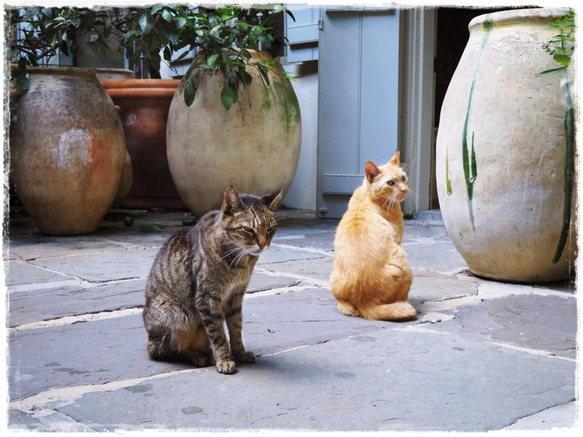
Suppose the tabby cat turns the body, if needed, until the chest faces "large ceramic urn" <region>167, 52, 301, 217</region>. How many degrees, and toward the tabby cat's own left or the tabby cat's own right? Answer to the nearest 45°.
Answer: approximately 135° to the tabby cat's own left

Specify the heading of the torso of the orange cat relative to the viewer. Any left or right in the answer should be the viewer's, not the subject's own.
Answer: facing away from the viewer and to the right of the viewer

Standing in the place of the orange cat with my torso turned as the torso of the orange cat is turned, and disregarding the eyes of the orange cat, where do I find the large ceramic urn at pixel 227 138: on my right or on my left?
on my left

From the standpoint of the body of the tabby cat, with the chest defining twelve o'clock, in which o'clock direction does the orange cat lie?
The orange cat is roughly at 9 o'clock from the tabby cat.

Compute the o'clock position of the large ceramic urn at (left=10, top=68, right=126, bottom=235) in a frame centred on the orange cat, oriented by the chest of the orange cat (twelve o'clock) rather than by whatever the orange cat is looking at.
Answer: The large ceramic urn is roughly at 9 o'clock from the orange cat.

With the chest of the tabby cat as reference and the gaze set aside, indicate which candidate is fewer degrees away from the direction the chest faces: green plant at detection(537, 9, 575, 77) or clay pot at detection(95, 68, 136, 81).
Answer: the green plant

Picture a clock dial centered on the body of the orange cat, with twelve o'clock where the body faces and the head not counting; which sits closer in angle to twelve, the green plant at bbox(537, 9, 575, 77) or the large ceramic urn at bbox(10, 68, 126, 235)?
the green plant

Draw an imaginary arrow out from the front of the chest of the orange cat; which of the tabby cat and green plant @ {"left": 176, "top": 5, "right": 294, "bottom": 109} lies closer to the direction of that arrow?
the green plant

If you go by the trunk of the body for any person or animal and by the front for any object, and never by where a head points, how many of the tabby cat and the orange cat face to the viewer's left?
0
